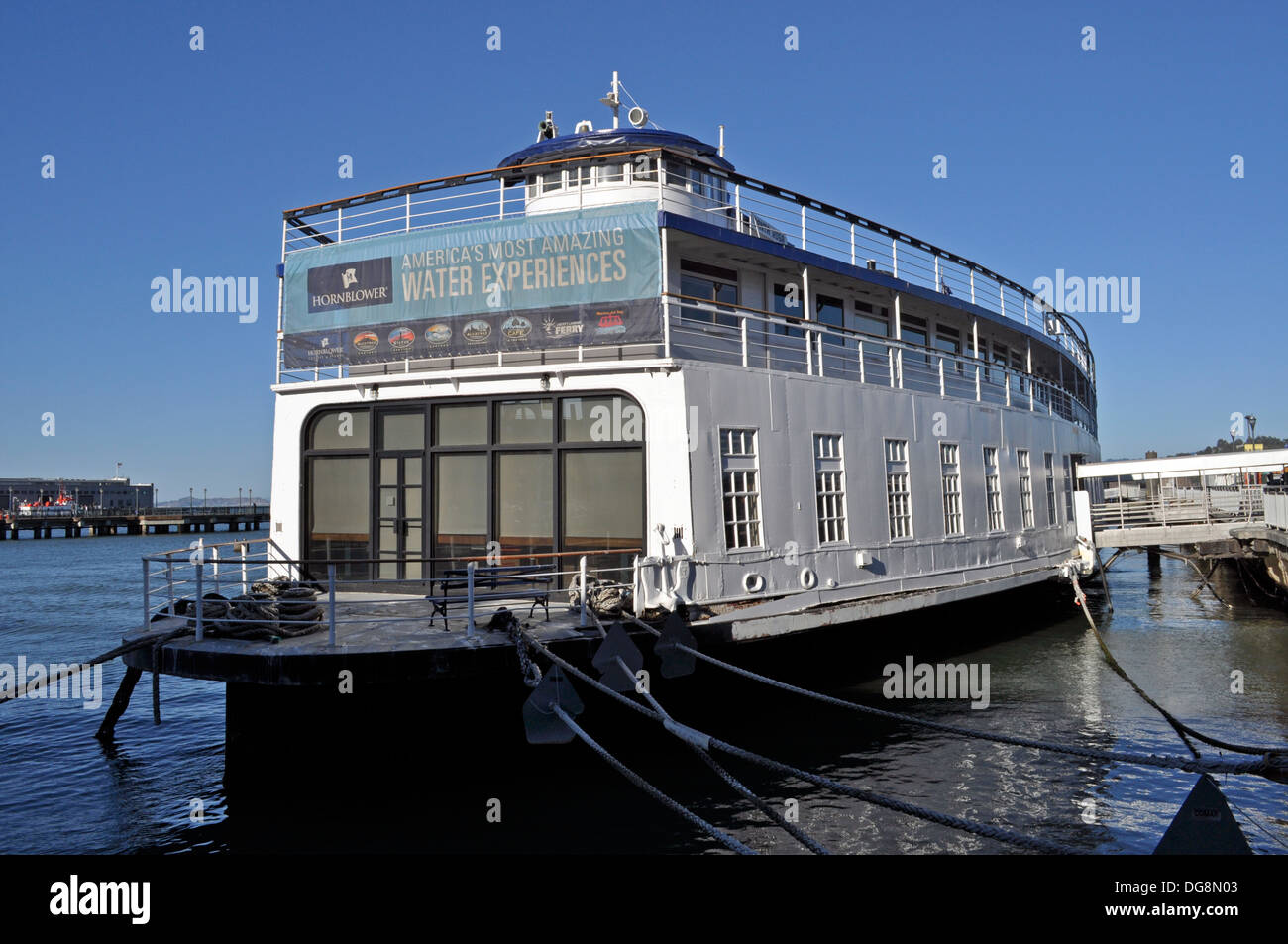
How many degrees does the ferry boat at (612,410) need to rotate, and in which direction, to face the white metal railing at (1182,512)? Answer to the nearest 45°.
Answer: approximately 180°

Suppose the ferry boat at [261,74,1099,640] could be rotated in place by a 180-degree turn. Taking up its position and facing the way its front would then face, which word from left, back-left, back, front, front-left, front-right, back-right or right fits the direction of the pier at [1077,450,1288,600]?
front
